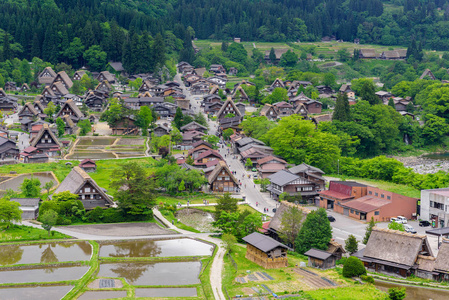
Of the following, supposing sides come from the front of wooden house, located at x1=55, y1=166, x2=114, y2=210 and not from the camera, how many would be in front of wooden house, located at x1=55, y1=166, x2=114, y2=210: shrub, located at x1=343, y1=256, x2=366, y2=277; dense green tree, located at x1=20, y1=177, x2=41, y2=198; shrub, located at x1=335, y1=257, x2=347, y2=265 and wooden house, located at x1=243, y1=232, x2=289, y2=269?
3

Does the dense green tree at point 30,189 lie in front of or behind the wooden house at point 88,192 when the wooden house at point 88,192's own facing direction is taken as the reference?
behind

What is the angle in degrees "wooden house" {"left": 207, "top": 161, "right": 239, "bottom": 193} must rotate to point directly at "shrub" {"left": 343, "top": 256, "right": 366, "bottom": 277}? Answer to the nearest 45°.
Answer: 0° — it already faces it

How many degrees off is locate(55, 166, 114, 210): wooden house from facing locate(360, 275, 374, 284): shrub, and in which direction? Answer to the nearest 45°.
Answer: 0° — it already faces it

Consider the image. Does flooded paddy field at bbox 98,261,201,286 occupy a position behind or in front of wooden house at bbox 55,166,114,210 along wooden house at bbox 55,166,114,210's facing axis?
in front

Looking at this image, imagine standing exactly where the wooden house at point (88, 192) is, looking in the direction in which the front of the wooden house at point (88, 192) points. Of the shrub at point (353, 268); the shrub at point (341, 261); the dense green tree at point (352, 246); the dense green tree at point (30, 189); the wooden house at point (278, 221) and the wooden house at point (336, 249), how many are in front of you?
5

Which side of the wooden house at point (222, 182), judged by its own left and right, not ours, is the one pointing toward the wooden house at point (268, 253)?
front

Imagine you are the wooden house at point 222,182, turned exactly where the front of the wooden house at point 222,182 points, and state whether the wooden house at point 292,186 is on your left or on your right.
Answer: on your left

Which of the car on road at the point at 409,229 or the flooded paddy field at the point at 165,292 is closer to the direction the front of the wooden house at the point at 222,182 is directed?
the flooded paddy field

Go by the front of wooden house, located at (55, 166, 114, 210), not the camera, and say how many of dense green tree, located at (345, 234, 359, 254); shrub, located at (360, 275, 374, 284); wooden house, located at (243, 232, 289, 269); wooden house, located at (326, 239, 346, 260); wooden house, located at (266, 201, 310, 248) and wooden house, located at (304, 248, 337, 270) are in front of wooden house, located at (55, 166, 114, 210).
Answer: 6

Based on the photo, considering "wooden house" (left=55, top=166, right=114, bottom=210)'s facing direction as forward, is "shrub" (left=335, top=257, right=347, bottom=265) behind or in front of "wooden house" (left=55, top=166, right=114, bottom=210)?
in front

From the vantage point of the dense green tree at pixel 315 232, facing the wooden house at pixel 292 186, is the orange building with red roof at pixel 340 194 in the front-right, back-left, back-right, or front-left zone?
front-right

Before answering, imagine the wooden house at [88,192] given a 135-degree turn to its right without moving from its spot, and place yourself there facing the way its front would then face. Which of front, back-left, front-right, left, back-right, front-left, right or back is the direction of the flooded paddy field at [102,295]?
left

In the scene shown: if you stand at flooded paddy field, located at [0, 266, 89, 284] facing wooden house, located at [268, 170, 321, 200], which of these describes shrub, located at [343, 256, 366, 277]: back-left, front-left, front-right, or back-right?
front-right

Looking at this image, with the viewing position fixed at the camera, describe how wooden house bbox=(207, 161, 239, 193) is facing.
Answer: facing the viewer

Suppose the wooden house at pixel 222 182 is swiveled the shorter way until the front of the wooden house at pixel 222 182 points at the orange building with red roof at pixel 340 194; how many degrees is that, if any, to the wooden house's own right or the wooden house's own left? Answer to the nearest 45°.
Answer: approximately 90° to the wooden house's own left

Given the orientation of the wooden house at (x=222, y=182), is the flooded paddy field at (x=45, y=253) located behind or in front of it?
in front

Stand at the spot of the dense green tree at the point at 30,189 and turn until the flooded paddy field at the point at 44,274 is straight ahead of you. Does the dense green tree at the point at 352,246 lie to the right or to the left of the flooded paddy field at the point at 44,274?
left

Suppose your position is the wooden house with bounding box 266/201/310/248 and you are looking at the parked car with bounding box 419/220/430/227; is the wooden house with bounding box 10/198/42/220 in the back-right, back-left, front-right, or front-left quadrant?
back-left
